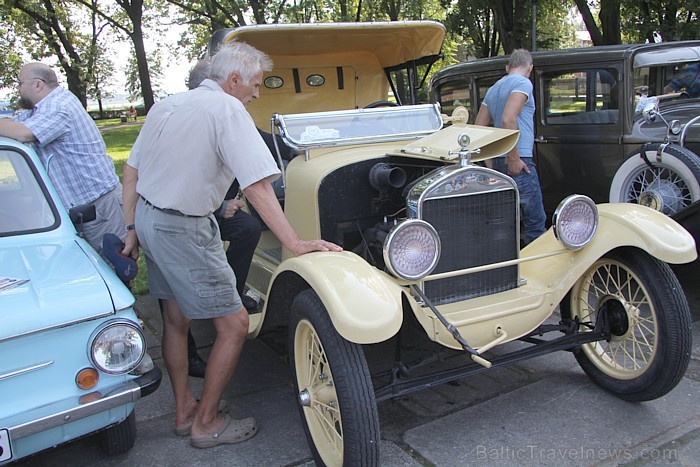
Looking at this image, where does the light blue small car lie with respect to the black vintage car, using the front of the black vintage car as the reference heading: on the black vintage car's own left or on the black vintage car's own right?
on the black vintage car's own right

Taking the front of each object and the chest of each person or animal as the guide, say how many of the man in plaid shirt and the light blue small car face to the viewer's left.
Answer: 1

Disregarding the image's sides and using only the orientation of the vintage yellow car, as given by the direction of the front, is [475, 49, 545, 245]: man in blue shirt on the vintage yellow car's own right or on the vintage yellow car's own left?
on the vintage yellow car's own left

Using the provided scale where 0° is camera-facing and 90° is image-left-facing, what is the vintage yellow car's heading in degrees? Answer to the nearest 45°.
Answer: approximately 315°

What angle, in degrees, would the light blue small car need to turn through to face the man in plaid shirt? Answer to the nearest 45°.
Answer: approximately 135° to its left

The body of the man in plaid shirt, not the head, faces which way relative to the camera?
to the viewer's left

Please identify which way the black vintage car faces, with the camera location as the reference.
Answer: facing the viewer and to the right of the viewer

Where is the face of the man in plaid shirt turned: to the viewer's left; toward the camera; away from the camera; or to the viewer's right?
to the viewer's left
